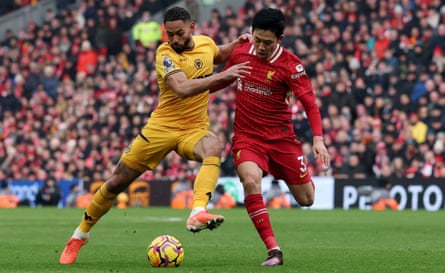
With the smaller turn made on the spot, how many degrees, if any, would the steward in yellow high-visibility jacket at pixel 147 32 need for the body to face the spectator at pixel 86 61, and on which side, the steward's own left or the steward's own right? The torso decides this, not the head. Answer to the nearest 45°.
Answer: approximately 90° to the steward's own right

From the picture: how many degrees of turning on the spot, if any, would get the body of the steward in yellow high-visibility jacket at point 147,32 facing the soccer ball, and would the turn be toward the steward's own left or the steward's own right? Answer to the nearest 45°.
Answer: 0° — they already face it

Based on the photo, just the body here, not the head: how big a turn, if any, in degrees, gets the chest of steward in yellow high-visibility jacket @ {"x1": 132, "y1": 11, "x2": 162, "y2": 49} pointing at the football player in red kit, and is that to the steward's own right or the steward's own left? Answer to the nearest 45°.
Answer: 0° — they already face them

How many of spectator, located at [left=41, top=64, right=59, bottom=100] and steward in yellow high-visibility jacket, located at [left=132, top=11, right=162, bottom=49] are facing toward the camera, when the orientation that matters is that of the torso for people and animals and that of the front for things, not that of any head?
2

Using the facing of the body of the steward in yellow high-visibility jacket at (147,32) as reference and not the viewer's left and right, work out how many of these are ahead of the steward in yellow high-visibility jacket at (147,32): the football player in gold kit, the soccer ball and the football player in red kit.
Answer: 3

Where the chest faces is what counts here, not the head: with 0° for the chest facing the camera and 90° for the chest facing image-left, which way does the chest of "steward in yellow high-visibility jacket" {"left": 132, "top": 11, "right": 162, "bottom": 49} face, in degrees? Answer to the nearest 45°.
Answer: approximately 0°
